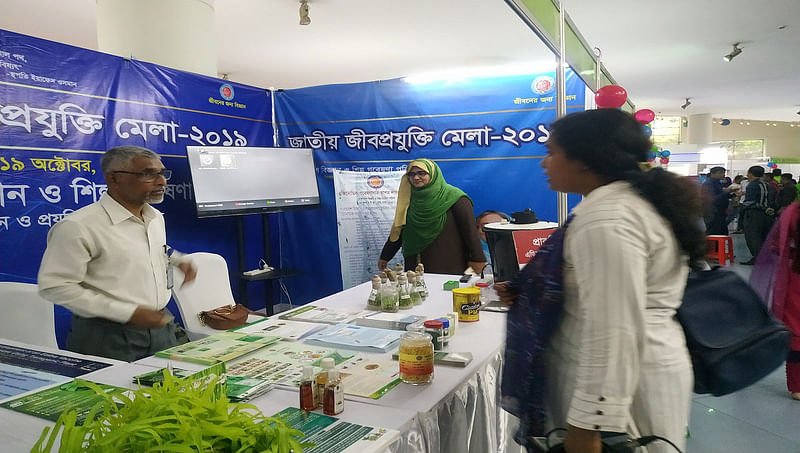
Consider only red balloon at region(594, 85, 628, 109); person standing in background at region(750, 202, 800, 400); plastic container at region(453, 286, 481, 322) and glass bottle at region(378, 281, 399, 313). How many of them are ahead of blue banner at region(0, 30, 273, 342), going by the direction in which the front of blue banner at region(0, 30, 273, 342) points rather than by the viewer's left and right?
4

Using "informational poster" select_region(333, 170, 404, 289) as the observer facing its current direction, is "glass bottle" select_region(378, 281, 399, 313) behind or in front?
in front

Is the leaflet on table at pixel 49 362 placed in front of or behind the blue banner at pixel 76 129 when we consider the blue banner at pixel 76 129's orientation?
in front

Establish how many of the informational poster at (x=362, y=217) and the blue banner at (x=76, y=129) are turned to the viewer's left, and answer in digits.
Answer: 0

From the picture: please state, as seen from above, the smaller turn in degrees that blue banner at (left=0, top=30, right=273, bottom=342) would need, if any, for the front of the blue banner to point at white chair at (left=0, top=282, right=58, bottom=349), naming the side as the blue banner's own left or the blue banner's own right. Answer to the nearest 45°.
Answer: approximately 45° to the blue banner's own right

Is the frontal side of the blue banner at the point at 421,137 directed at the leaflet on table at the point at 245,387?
yes

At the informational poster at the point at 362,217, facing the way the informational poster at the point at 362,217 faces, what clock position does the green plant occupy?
The green plant is roughly at 12 o'clock from the informational poster.

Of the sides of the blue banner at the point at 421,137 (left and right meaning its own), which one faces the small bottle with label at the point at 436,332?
front

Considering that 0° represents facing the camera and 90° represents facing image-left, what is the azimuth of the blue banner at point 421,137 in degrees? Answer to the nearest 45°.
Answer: approximately 0°

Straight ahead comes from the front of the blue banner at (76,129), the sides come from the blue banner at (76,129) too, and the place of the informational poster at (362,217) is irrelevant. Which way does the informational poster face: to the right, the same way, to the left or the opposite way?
to the right

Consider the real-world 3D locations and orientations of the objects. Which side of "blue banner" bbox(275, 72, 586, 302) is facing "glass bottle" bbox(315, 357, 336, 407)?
front

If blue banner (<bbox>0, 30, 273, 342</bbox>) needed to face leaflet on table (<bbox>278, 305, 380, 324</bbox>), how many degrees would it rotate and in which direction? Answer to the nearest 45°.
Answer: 0° — it already faces it

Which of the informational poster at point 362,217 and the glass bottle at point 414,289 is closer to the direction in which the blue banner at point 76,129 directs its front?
the glass bottle

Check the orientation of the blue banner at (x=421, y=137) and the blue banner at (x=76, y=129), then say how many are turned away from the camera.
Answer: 0

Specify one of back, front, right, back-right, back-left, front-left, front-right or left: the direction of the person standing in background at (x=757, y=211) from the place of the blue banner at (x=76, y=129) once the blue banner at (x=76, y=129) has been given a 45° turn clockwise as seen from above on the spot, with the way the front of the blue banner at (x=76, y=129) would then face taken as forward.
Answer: left

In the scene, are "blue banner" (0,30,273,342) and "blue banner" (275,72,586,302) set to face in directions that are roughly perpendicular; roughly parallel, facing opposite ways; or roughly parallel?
roughly perpendicular
